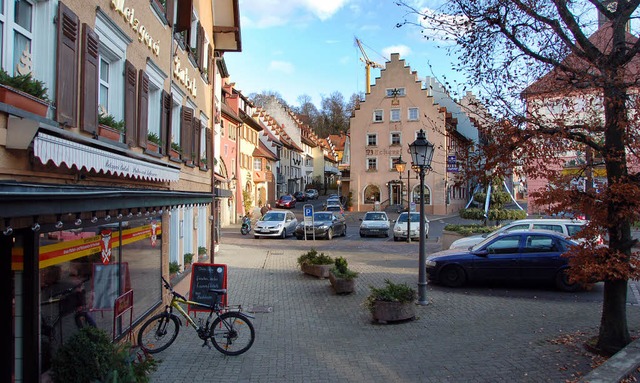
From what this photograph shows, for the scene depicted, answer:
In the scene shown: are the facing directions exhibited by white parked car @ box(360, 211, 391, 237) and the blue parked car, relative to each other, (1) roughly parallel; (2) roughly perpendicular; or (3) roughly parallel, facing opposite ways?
roughly perpendicular

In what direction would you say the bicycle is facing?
to the viewer's left

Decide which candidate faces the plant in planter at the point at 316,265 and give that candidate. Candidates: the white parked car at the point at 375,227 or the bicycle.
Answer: the white parked car

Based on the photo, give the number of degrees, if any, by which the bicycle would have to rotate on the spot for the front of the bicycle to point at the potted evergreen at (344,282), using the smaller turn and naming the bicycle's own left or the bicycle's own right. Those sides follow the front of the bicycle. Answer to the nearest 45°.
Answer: approximately 135° to the bicycle's own right

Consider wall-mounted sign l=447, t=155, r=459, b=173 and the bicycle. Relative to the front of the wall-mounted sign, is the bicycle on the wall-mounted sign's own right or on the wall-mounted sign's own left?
on the wall-mounted sign's own right

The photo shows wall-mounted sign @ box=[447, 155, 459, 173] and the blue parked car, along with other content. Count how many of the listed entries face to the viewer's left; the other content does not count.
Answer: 1

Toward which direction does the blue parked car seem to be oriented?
to the viewer's left

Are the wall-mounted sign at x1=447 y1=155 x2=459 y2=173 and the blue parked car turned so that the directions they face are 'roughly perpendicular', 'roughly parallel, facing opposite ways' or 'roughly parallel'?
roughly perpendicular

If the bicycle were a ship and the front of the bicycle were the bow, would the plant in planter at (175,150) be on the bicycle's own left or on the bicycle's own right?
on the bicycle's own right

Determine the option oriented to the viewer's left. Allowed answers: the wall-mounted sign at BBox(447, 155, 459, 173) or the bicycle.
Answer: the bicycle

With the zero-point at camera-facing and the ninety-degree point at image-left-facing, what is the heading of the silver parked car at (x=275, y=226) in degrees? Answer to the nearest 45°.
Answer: approximately 45°

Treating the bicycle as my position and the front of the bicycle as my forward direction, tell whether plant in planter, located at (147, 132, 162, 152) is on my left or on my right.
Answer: on my right
